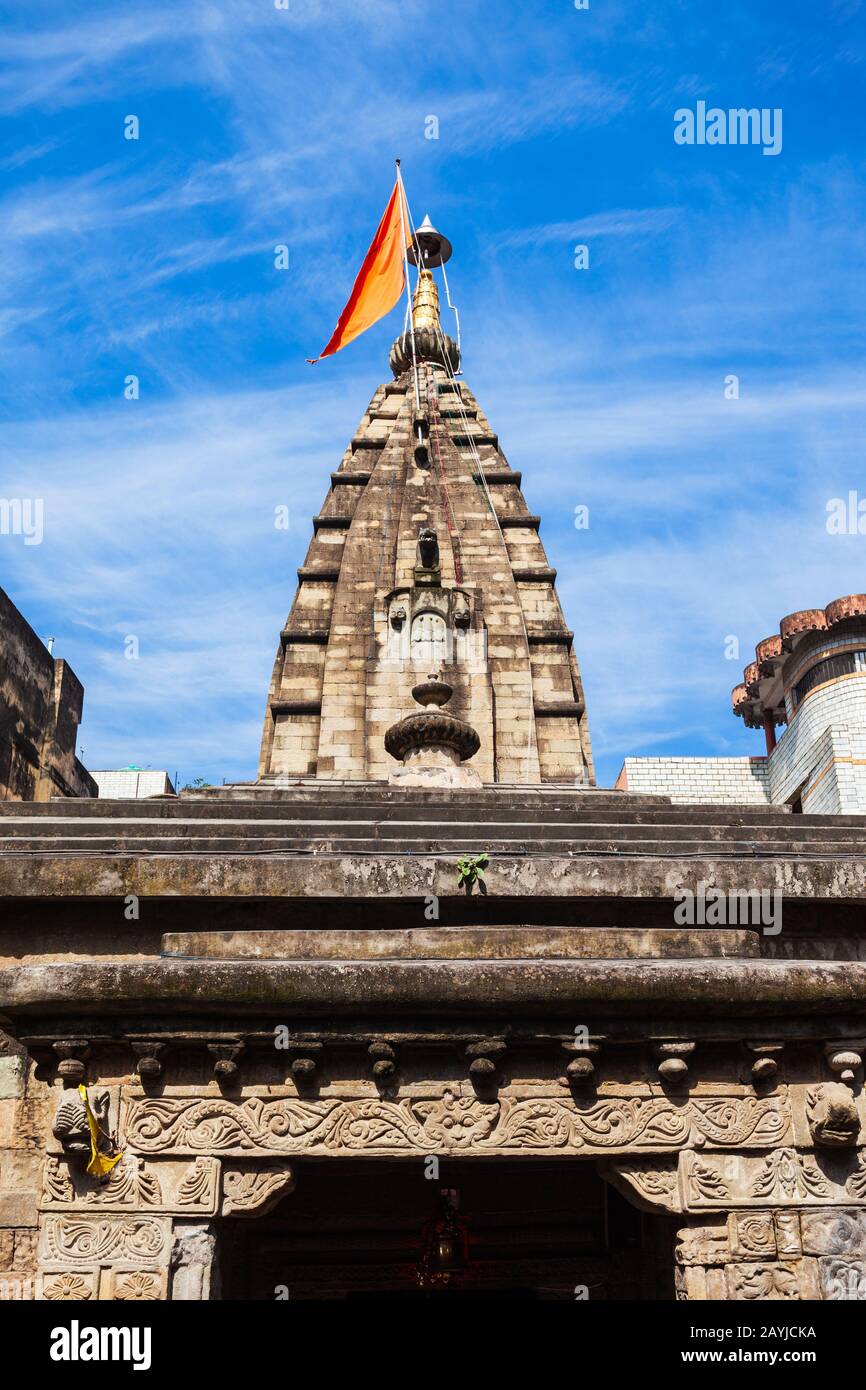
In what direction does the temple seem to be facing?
toward the camera

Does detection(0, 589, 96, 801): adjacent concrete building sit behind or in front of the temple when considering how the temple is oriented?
behind

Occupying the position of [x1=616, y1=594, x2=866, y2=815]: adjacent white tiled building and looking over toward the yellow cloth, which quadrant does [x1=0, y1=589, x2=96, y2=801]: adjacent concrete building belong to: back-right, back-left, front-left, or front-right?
front-right

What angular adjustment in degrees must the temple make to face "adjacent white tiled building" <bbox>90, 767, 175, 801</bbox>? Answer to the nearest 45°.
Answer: approximately 180°

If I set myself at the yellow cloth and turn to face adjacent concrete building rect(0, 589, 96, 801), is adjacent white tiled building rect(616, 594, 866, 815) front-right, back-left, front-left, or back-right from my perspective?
front-right
